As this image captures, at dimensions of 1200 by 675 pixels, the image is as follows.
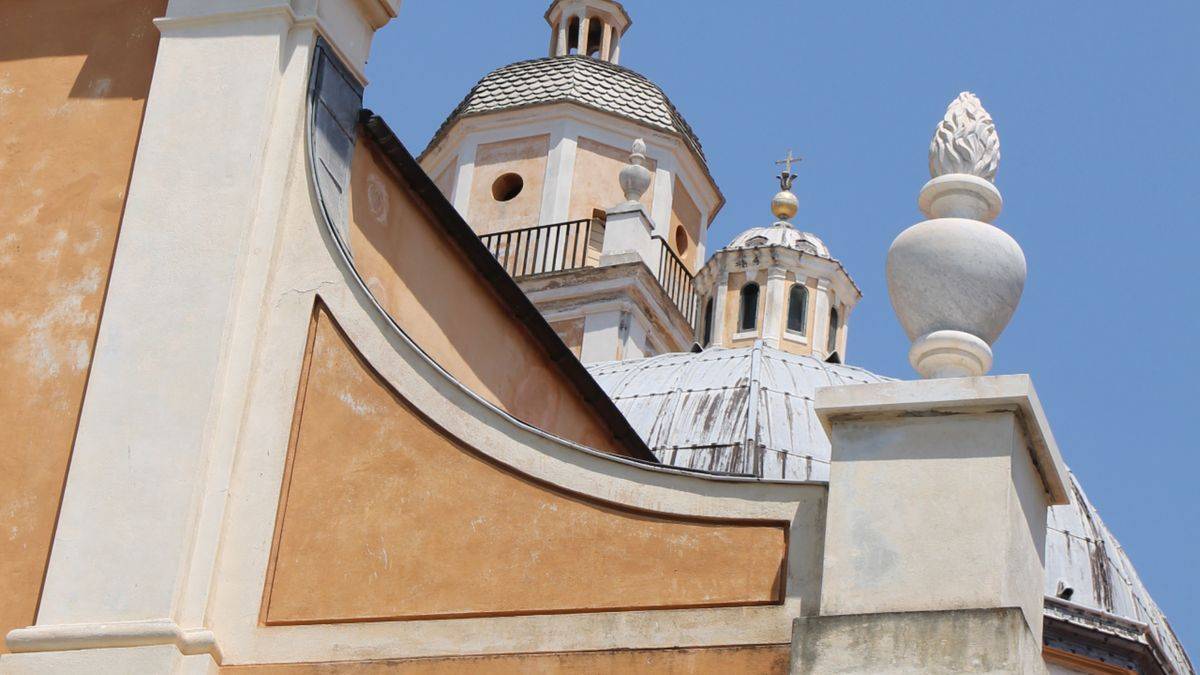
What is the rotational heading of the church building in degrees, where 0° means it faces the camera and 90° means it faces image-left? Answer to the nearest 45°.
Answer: approximately 0°
